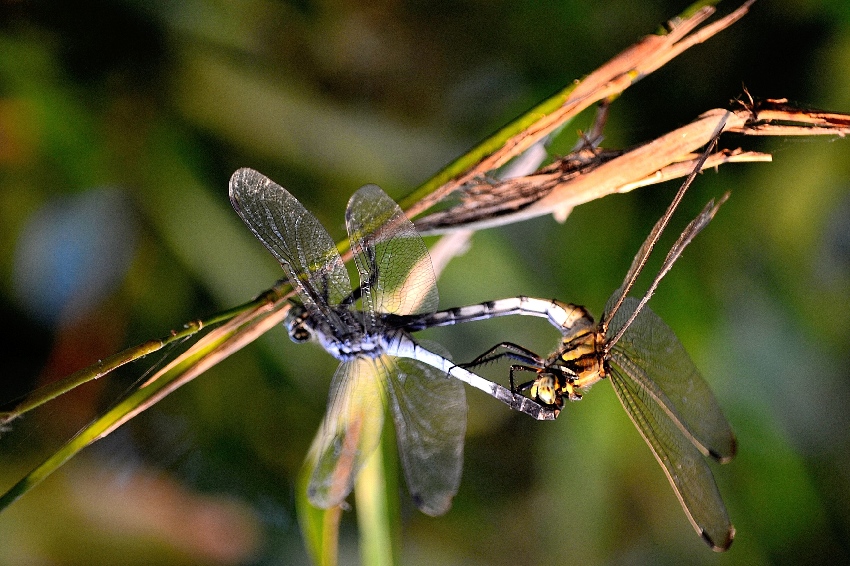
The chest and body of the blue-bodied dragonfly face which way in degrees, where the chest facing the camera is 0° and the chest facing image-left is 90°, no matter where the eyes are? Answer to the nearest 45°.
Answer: approximately 90°
